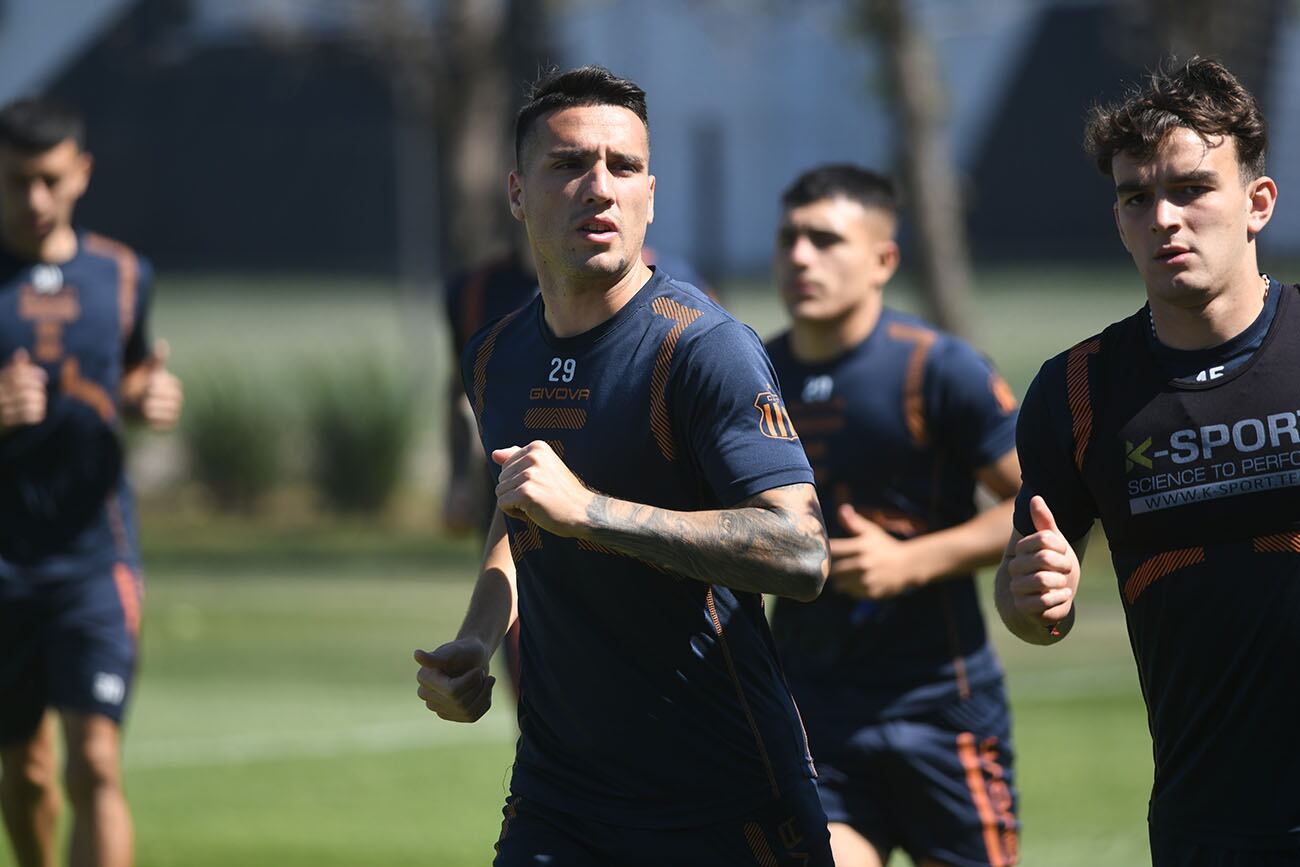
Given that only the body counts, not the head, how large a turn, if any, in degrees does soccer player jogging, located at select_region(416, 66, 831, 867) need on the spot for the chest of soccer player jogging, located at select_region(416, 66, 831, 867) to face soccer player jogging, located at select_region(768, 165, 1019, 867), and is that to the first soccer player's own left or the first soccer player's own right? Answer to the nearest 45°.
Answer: approximately 180°

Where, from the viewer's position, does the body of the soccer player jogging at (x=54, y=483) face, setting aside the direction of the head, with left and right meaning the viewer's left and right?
facing the viewer

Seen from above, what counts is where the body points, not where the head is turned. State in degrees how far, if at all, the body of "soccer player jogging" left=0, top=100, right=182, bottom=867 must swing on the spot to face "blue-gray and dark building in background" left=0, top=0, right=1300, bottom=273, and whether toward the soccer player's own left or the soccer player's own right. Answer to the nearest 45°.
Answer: approximately 135° to the soccer player's own left

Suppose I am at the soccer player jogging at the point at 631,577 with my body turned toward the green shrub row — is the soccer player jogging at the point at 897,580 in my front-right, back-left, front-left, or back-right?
front-right

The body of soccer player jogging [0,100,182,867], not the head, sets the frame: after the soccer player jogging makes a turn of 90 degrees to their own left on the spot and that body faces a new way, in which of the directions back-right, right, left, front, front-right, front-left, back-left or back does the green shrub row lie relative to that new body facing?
left

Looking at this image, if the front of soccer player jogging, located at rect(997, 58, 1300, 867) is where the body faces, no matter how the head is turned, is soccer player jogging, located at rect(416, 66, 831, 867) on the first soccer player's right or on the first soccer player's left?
on the first soccer player's right

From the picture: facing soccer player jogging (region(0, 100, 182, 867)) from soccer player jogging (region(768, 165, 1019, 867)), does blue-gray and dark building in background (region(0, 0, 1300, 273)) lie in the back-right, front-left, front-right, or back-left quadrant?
front-right

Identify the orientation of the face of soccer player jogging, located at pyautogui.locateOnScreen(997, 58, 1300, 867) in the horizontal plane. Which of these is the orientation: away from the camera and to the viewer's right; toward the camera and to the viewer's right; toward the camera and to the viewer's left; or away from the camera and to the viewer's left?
toward the camera and to the viewer's left

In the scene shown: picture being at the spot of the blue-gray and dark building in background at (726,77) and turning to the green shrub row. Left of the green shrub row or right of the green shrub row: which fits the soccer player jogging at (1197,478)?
left

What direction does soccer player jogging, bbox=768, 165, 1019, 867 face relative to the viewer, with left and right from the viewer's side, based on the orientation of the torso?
facing the viewer and to the left of the viewer

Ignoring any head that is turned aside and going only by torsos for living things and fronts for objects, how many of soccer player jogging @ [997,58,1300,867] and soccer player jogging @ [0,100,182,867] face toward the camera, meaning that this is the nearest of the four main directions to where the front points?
2

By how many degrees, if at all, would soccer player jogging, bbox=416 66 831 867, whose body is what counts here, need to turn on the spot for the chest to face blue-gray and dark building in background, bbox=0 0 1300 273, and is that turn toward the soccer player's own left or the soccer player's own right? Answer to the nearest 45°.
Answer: approximately 135° to the soccer player's own right

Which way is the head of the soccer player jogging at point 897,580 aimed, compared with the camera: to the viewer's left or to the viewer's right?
to the viewer's left
